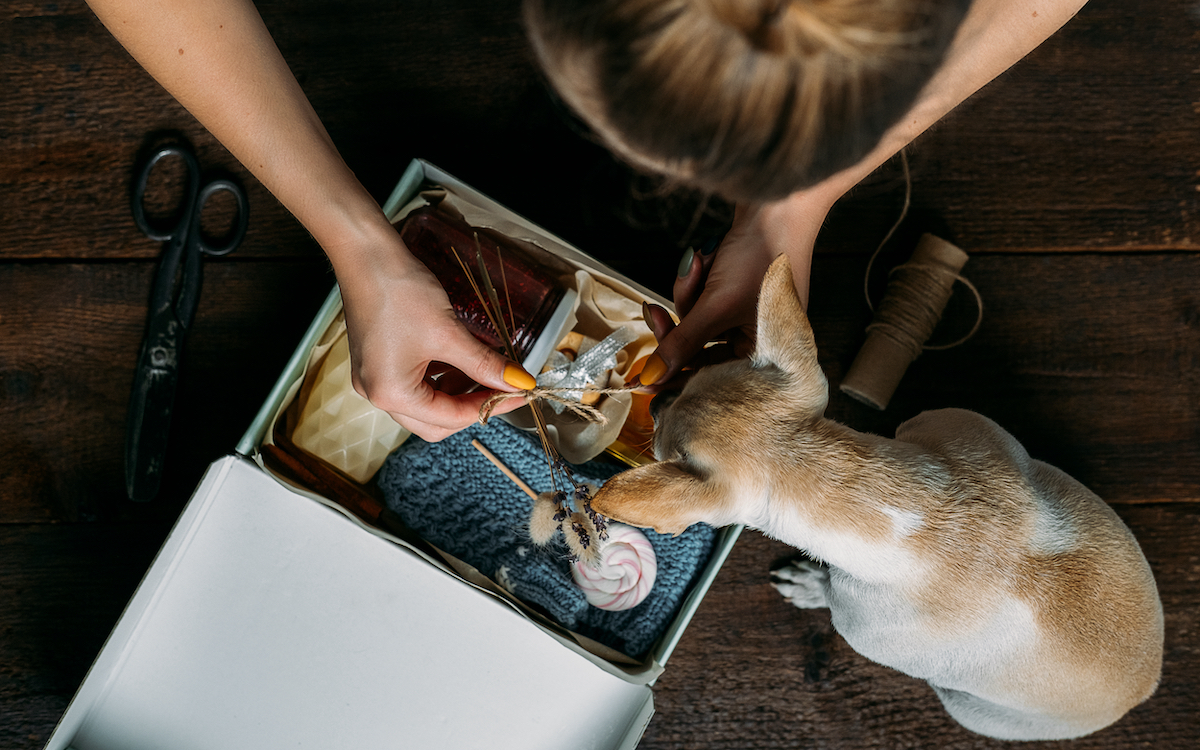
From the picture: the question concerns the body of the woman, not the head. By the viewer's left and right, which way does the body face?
facing the viewer

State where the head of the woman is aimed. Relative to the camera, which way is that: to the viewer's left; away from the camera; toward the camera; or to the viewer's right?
toward the camera

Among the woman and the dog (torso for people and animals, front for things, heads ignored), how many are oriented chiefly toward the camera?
1

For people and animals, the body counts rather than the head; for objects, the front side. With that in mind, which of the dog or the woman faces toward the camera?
the woman

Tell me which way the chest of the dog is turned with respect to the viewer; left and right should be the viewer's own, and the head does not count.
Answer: facing away from the viewer and to the left of the viewer
